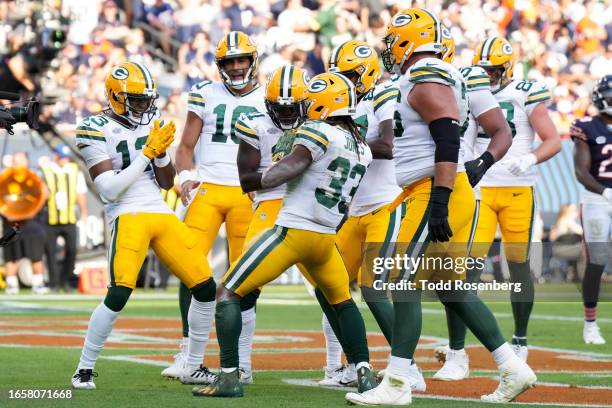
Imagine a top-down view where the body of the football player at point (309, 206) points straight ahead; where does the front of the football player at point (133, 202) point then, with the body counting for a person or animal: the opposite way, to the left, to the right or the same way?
the opposite way

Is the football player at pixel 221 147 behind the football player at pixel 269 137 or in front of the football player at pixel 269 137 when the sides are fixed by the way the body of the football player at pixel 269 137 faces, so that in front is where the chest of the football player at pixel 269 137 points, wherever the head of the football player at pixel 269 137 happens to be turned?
behind

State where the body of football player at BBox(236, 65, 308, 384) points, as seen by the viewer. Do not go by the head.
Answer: toward the camera

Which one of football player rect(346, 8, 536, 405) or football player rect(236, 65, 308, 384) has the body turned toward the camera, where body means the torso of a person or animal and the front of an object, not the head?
football player rect(236, 65, 308, 384)

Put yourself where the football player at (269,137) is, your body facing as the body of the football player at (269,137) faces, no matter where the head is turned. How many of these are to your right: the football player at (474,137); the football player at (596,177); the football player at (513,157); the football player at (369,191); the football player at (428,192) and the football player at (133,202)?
1

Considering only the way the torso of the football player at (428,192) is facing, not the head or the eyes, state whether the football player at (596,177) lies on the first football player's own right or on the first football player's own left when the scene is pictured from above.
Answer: on the first football player's own right

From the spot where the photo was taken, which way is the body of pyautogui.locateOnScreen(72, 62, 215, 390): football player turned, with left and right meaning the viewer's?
facing the viewer and to the right of the viewer

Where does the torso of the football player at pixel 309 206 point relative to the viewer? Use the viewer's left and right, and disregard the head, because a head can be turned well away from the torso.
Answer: facing away from the viewer and to the left of the viewer

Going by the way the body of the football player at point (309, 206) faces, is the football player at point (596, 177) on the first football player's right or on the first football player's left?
on the first football player's right
